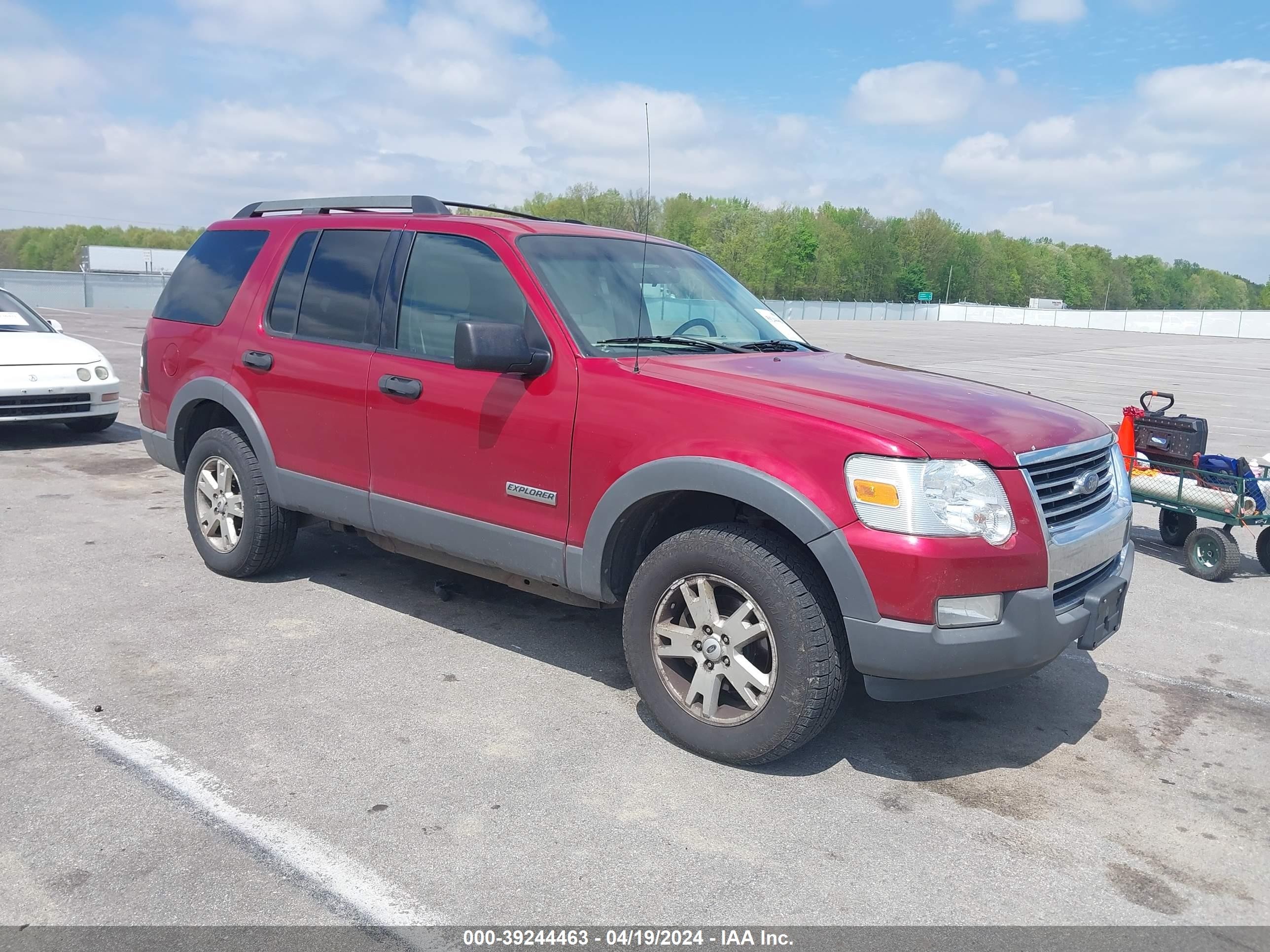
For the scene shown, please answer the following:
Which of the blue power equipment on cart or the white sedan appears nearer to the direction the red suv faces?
the blue power equipment on cart

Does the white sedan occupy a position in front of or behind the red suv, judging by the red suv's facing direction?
behind

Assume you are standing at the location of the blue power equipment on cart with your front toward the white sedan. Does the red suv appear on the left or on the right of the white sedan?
left

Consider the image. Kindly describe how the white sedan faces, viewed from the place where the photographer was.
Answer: facing the viewer and to the right of the viewer

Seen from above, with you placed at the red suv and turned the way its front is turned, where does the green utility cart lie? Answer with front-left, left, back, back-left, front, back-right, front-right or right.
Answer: left

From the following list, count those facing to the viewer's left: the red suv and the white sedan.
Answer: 0
